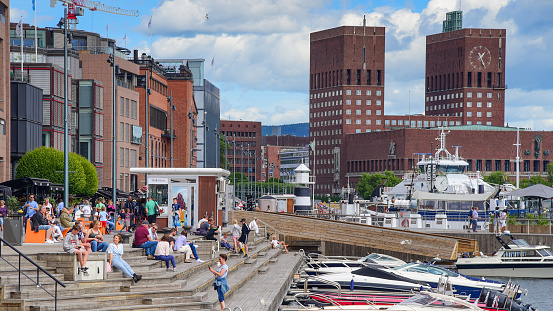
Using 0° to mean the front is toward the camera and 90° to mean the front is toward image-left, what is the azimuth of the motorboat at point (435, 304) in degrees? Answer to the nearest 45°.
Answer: approximately 90°

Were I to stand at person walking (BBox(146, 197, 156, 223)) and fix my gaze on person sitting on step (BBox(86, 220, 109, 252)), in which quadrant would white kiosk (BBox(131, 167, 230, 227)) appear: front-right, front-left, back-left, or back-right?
back-left

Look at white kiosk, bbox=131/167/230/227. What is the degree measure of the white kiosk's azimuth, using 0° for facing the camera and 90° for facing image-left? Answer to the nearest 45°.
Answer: approximately 0°

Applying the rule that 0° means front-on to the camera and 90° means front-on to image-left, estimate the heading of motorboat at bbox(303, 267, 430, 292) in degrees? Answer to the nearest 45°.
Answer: approximately 90°

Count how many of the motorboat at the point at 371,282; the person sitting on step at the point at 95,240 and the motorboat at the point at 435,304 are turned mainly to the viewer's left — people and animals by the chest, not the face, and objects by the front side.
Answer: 2

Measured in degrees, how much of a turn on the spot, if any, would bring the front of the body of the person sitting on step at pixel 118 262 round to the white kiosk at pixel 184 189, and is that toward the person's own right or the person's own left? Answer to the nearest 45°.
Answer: approximately 135° to the person's own left

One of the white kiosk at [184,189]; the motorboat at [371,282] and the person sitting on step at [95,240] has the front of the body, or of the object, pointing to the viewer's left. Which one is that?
the motorboat
